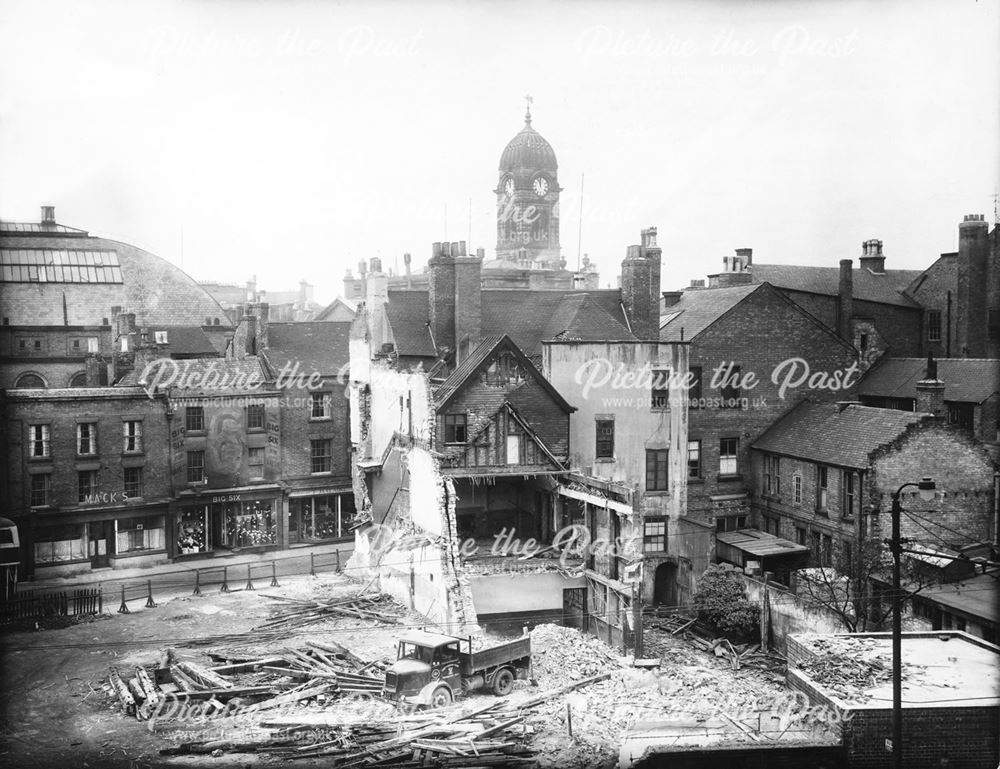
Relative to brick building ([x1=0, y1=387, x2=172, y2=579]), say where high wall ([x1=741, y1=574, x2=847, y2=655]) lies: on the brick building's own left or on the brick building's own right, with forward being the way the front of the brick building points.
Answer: on the brick building's own left

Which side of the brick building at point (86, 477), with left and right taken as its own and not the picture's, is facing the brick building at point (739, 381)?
left

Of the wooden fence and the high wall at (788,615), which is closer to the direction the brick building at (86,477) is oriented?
the wooden fence

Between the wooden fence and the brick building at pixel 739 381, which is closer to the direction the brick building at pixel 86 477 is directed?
the wooden fence

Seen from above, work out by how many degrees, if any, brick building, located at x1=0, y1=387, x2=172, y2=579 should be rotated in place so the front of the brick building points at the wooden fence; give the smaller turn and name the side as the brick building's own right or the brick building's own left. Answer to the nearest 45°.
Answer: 0° — it already faces it

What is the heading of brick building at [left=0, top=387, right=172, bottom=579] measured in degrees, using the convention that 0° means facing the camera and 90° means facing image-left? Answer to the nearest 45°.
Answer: approximately 0°
